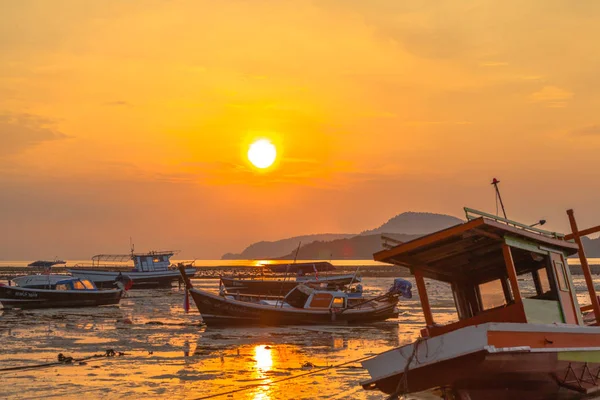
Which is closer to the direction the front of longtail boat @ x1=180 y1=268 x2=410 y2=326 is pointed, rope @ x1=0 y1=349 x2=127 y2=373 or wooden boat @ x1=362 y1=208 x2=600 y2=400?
the rope

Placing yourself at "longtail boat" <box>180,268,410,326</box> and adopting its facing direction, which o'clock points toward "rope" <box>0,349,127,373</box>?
The rope is roughly at 10 o'clock from the longtail boat.

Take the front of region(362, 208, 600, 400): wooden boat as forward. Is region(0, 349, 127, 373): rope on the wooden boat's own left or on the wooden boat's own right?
on the wooden boat's own left

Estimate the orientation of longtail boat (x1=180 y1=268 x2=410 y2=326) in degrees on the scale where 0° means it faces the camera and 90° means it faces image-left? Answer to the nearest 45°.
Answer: approximately 90°

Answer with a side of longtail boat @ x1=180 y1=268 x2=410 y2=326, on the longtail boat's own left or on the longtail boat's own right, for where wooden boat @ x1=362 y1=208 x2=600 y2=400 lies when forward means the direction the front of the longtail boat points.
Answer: on the longtail boat's own left
